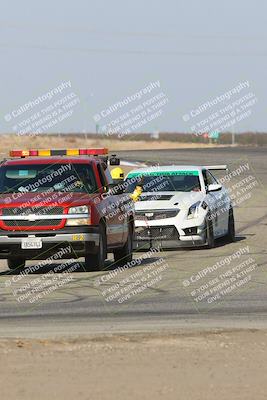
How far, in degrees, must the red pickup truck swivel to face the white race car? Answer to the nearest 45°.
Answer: approximately 135° to its left

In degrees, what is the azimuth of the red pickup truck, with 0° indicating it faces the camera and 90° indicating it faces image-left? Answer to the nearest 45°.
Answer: approximately 0°
